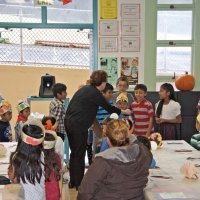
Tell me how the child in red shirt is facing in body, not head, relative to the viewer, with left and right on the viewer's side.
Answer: facing the viewer and to the left of the viewer

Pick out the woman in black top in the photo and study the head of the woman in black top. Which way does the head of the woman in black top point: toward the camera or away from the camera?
away from the camera

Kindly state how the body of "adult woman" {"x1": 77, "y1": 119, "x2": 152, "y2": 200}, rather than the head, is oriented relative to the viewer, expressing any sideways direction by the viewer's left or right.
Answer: facing away from the viewer

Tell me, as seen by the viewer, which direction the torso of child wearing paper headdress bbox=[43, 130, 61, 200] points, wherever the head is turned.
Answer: away from the camera

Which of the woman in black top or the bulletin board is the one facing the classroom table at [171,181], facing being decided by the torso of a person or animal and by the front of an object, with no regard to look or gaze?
the bulletin board

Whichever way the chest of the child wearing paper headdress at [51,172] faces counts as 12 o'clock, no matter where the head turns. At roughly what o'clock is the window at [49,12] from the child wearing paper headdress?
The window is roughly at 12 o'clock from the child wearing paper headdress.

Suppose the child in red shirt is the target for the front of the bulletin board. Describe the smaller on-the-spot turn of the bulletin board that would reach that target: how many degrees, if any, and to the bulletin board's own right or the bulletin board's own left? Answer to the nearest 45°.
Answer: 0° — it already faces them

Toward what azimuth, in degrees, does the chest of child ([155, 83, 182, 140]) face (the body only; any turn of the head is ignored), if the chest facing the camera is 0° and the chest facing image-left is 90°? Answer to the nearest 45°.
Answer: approximately 45°

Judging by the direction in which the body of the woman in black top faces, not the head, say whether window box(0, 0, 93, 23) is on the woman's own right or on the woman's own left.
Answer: on the woman's own left

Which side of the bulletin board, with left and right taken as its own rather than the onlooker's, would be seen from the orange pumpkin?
left

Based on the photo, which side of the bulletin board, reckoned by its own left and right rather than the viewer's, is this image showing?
front

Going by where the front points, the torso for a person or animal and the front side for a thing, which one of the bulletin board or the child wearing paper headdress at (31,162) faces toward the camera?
the bulletin board

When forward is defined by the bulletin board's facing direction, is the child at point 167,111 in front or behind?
in front

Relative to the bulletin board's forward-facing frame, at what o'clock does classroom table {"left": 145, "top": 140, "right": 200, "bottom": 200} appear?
The classroom table is roughly at 12 o'clock from the bulletin board.

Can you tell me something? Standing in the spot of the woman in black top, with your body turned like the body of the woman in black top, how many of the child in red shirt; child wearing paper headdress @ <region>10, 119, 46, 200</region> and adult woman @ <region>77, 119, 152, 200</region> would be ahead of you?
1

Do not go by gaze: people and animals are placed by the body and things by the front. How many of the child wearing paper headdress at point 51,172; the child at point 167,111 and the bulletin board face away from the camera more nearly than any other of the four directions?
1

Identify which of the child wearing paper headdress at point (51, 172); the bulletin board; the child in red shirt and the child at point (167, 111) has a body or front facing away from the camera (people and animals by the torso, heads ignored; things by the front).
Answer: the child wearing paper headdress

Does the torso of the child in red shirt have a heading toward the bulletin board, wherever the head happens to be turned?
no

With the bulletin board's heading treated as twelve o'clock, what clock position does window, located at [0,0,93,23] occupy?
The window is roughly at 3 o'clock from the bulletin board.

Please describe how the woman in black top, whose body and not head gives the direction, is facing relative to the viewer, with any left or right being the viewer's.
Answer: facing away from the viewer and to the right of the viewer

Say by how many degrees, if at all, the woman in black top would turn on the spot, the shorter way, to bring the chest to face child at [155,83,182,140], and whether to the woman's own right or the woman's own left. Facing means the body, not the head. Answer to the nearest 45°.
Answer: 0° — they already face them

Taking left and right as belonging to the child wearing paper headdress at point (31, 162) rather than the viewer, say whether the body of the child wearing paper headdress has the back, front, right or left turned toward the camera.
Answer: back
